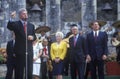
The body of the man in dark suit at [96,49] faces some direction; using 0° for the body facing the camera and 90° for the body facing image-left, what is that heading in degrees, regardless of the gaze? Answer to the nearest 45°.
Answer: approximately 0°

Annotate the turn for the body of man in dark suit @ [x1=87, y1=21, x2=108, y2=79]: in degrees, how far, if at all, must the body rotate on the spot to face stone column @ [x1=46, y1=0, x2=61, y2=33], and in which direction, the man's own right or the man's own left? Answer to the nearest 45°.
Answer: approximately 180°

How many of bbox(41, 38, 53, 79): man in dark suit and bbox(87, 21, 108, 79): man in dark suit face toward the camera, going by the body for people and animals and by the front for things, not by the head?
2

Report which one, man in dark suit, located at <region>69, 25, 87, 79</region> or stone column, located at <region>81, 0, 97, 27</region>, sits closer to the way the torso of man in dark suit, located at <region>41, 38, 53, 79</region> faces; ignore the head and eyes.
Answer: the man in dark suit

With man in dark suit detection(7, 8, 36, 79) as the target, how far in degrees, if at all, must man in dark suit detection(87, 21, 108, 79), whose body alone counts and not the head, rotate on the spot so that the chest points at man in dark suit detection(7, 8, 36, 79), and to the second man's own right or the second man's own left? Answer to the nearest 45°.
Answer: approximately 45° to the second man's own right

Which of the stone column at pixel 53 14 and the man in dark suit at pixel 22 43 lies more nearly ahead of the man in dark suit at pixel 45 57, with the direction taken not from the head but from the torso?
the man in dark suit

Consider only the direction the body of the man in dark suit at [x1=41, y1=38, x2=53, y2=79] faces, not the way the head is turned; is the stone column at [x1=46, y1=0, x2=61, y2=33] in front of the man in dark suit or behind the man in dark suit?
behind
